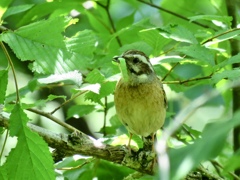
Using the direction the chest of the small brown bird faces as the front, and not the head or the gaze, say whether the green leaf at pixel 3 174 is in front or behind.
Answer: in front

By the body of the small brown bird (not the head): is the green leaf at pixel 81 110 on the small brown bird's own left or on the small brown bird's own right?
on the small brown bird's own right

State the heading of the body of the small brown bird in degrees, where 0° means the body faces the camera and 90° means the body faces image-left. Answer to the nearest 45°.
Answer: approximately 0°

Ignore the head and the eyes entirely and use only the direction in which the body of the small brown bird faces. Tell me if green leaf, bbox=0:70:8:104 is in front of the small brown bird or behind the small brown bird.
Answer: in front
